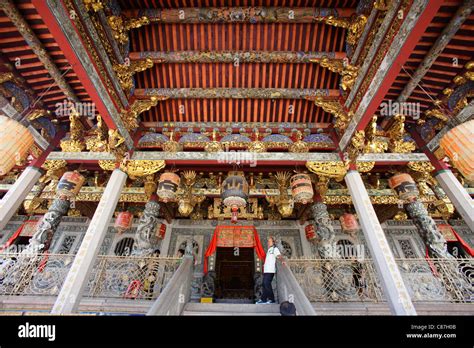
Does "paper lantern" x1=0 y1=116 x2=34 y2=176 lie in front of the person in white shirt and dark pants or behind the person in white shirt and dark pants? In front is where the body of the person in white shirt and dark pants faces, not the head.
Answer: in front

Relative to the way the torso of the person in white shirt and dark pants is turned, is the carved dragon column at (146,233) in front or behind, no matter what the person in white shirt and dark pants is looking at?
in front
